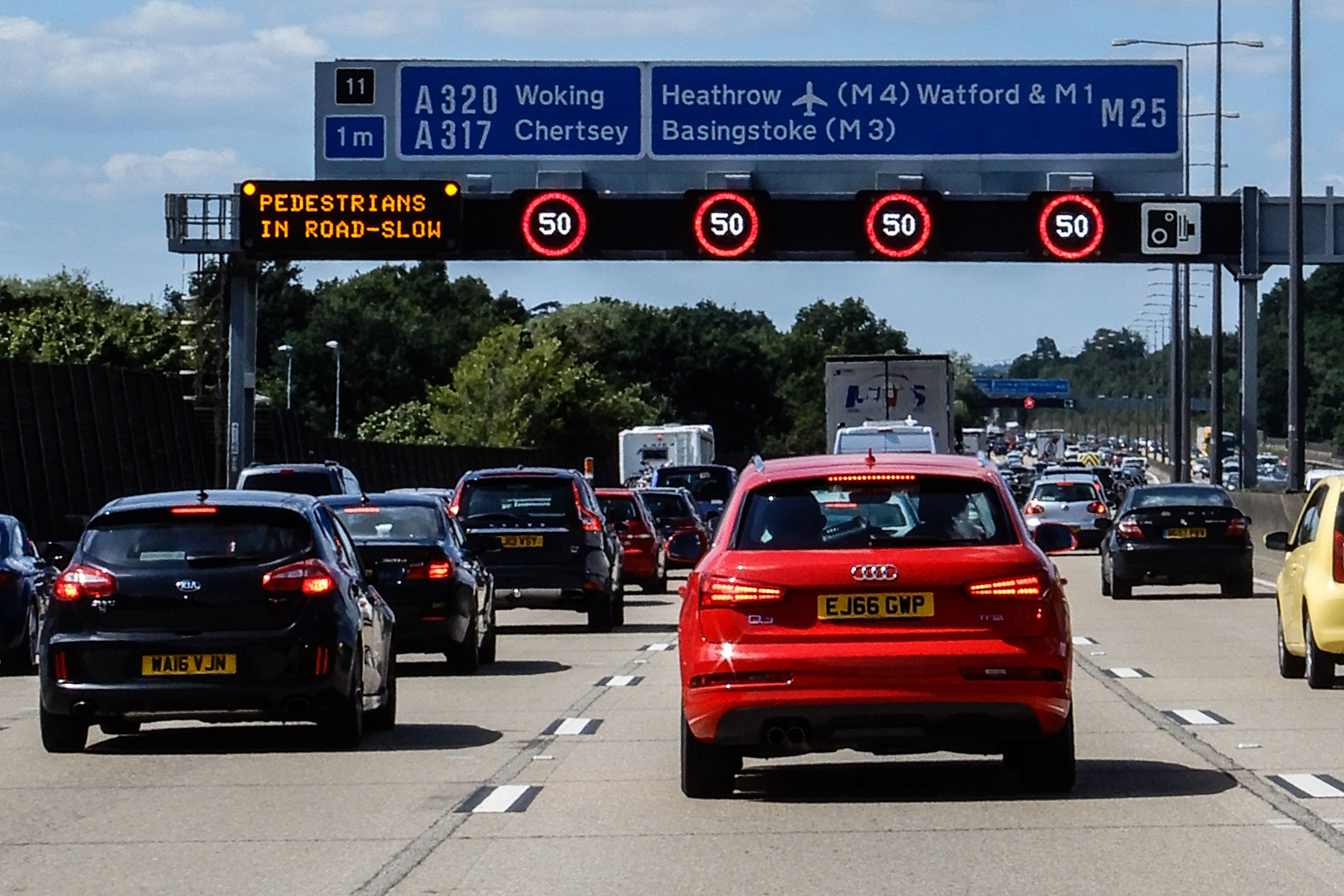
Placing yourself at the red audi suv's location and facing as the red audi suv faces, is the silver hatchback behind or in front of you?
in front

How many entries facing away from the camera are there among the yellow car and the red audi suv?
2

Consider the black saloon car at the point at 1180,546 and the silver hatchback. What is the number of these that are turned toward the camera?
0

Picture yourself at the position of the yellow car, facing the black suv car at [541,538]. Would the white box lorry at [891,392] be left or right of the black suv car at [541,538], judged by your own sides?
right

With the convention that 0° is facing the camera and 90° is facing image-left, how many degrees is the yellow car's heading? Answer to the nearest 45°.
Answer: approximately 180°

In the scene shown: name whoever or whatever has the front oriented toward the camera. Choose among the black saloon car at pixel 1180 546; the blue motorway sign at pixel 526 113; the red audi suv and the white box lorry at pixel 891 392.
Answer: the blue motorway sign

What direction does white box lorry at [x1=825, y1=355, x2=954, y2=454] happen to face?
away from the camera

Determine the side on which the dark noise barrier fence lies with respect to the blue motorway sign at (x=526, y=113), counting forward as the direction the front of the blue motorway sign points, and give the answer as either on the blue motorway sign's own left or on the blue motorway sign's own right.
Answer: on the blue motorway sign's own right

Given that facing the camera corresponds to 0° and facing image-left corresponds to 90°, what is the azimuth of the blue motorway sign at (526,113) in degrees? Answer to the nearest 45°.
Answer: approximately 0°

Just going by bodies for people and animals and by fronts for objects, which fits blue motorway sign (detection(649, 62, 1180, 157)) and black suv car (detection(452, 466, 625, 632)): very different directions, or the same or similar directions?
very different directions

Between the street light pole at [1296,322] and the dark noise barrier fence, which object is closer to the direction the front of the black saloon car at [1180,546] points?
the street light pole

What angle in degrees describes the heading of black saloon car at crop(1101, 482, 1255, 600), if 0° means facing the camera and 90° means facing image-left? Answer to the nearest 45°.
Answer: approximately 180°

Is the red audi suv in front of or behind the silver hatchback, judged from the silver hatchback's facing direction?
behind

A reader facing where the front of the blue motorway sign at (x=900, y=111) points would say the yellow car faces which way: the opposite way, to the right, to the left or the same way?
the opposite way

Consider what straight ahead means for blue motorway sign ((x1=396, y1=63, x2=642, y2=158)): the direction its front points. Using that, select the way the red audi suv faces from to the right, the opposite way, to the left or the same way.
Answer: the opposite way
